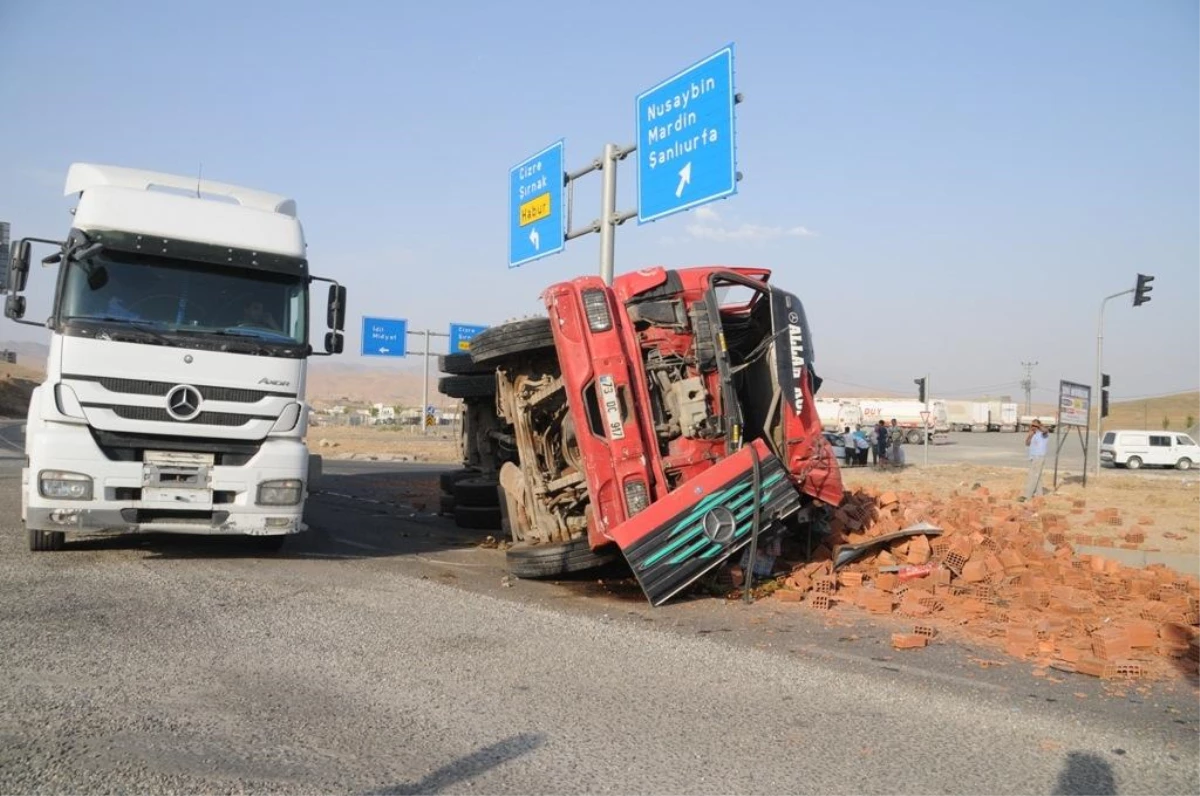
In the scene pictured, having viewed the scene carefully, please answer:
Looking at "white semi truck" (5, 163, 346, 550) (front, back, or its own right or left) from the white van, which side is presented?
left

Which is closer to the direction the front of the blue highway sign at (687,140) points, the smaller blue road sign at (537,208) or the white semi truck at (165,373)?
the white semi truck

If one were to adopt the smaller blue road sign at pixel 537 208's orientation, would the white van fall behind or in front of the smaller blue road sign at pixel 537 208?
behind

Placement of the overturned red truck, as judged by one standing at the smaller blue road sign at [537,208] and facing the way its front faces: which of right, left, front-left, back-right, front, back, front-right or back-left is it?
front-left

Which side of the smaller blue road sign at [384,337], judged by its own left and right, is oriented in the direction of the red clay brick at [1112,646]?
front

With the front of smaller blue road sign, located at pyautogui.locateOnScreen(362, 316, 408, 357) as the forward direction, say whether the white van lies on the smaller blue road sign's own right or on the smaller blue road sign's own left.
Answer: on the smaller blue road sign's own left

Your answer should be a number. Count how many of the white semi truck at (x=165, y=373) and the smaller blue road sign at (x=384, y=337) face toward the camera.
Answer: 2

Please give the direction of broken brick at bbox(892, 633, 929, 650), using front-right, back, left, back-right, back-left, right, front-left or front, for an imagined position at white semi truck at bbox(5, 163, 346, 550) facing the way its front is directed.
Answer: front-left

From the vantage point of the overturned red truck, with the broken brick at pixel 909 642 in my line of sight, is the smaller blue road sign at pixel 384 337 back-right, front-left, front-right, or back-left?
back-left
